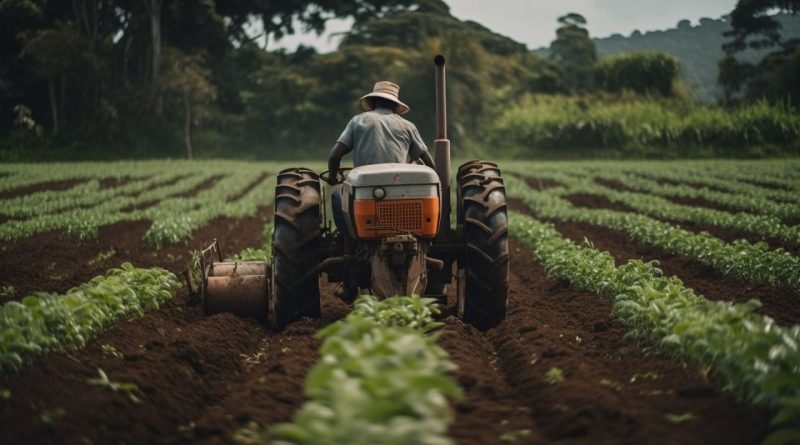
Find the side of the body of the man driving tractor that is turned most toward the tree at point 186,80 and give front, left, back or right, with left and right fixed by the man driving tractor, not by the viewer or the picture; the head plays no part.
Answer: front

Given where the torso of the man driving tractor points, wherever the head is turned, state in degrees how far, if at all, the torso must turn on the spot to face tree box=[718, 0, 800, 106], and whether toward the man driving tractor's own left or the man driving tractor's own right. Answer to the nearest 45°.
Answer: approximately 45° to the man driving tractor's own right

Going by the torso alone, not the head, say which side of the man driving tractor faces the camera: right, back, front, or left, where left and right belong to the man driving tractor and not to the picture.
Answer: back

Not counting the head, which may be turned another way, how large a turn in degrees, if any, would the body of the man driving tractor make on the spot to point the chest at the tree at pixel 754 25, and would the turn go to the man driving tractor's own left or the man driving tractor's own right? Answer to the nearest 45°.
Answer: approximately 45° to the man driving tractor's own right

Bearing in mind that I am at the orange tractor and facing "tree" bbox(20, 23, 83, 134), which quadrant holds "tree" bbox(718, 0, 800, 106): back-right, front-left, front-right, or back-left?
front-right

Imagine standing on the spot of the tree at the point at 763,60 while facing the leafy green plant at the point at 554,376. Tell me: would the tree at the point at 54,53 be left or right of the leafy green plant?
right

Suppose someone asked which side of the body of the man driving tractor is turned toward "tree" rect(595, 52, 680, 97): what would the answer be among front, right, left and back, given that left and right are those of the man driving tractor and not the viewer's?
front

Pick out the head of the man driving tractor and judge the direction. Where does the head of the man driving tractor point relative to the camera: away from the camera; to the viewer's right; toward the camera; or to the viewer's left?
away from the camera

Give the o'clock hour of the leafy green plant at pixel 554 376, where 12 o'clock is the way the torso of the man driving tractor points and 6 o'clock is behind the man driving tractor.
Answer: The leafy green plant is roughly at 5 o'clock from the man driving tractor.
